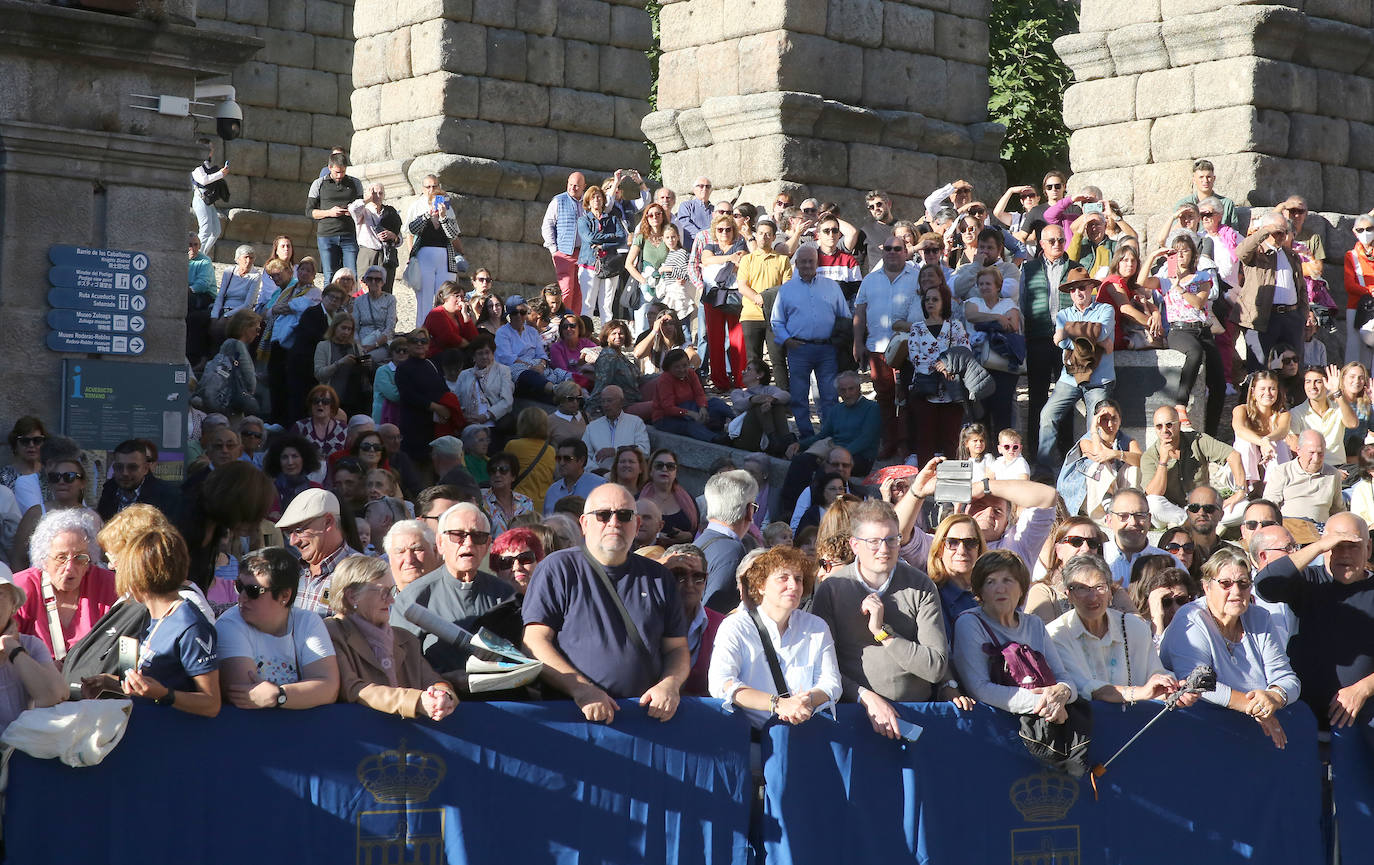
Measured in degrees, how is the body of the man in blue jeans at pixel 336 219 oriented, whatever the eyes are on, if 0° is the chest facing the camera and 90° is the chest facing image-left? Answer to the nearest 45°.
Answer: approximately 0°

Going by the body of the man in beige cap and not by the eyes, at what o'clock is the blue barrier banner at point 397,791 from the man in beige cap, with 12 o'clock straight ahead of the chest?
The blue barrier banner is roughly at 10 o'clock from the man in beige cap.

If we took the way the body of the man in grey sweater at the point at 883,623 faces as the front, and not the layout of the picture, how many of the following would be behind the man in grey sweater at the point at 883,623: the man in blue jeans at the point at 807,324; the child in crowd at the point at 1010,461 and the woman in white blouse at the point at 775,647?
2

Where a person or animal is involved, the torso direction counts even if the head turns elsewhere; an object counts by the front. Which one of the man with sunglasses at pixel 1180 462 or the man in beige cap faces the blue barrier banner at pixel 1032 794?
the man with sunglasses

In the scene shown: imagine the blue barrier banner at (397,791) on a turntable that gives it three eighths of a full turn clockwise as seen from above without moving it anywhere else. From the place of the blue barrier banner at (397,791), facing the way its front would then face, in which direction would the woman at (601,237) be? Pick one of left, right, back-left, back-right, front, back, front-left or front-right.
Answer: front-right

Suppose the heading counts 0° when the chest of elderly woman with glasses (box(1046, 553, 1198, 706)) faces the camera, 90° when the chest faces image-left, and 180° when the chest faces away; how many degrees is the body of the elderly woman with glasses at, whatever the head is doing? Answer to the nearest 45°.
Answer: approximately 0°

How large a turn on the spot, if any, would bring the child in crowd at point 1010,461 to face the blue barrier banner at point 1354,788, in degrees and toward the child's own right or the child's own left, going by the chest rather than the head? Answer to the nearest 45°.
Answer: approximately 45° to the child's own left

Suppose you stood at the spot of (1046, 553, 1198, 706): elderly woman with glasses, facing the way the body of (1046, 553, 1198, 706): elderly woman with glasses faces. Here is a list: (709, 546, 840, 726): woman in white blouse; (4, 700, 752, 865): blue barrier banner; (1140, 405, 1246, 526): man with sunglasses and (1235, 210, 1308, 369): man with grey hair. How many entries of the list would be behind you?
2

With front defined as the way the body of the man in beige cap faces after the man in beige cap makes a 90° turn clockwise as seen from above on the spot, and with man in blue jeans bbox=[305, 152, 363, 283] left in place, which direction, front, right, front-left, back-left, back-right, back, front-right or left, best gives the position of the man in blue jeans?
front-right

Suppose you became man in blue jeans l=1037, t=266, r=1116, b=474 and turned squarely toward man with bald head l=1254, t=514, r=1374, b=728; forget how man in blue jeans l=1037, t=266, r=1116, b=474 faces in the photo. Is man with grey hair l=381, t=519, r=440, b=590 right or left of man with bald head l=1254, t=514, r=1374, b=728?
right

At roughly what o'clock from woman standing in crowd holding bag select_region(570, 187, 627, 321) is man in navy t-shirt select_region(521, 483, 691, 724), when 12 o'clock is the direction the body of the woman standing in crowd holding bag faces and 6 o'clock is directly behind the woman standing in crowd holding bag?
The man in navy t-shirt is roughly at 12 o'clock from the woman standing in crowd holding bag.

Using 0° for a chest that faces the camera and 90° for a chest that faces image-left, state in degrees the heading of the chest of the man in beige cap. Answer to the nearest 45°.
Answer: approximately 45°
